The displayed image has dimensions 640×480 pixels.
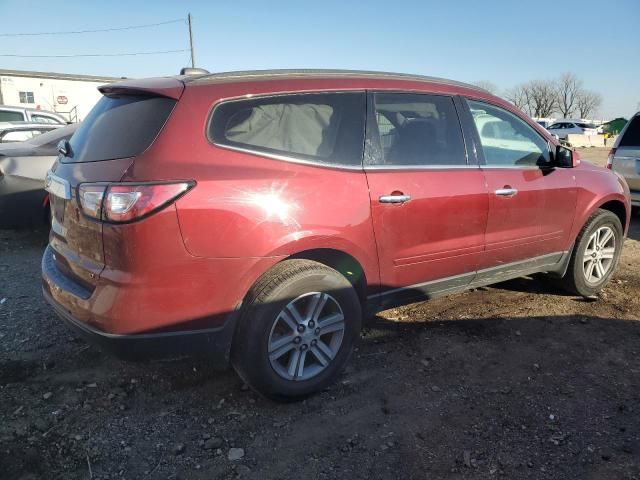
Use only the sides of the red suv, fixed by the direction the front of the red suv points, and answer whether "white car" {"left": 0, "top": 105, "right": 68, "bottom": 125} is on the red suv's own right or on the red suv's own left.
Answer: on the red suv's own left

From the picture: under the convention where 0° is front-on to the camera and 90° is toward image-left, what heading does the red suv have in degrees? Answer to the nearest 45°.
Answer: approximately 225°

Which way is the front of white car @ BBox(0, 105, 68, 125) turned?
to the viewer's right

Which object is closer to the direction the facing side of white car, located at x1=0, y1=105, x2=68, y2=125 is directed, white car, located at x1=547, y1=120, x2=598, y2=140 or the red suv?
the white car

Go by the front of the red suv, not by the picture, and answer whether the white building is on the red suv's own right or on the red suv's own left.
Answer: on the red suv's own left
